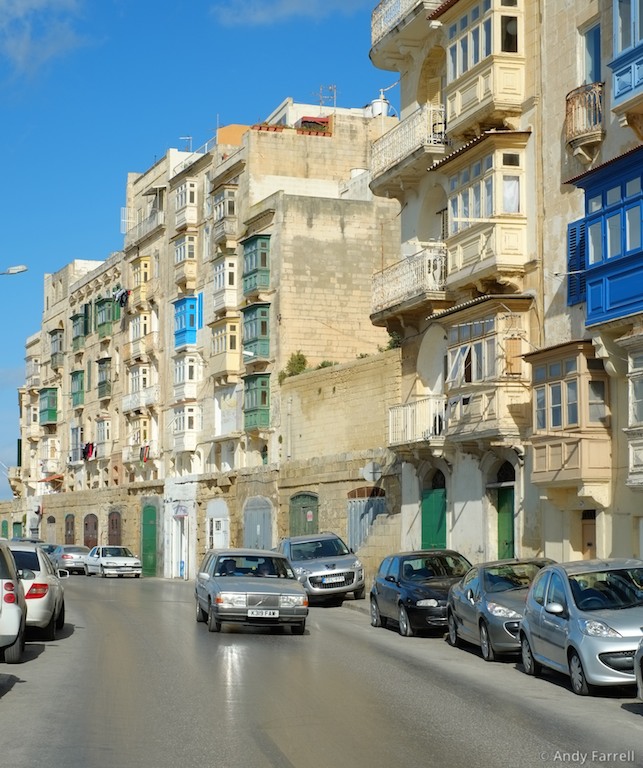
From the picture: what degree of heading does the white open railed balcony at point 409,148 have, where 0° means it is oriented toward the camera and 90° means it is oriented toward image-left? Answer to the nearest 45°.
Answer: approximately 45°

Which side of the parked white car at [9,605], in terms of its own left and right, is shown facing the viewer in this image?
back

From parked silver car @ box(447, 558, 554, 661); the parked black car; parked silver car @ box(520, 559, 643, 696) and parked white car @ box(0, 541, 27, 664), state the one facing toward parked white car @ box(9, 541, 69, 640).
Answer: parked white car @ box(0, 541, 27, 664)

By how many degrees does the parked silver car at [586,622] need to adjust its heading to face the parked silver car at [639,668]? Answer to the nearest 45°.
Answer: approximately 45° to its right

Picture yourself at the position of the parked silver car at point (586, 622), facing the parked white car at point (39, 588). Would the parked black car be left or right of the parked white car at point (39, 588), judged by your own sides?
right

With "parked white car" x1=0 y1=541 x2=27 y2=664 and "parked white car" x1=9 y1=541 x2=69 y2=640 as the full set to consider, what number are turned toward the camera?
0

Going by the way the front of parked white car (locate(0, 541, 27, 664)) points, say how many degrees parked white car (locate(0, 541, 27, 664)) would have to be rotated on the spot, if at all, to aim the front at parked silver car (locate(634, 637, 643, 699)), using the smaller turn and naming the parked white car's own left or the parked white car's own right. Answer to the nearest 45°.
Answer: approximately 135° to the parked white car's own right

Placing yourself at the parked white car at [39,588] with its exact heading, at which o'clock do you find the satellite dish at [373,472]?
The satellite dish is roughly at 1 o'clock from the parked white car.

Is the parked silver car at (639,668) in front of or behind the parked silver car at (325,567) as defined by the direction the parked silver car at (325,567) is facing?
in front

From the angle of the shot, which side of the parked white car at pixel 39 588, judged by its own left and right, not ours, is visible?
back

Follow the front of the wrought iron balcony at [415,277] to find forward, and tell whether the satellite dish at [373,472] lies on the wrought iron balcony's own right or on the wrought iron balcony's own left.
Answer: on the wrought iron balcony's own right

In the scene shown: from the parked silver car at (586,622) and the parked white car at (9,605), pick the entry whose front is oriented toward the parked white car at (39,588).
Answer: the parked white car at (9,605)
